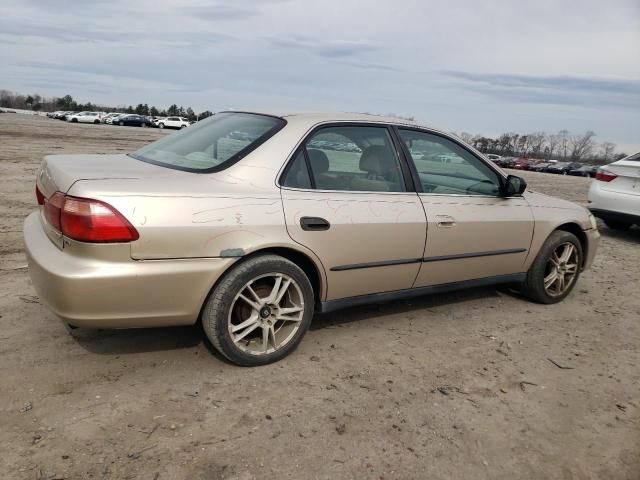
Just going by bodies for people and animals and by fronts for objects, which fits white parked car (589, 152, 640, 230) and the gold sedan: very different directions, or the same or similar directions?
same or similar directions

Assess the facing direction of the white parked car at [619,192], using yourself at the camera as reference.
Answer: facing away from the viewer and to the right of the viewer

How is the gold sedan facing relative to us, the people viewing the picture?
facing away from the viewer and to the right of the viewer

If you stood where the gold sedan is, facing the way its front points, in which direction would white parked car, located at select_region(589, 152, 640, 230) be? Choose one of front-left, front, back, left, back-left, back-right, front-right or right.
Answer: front

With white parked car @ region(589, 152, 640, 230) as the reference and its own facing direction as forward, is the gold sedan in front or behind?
behind

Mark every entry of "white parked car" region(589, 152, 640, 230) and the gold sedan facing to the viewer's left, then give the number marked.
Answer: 0
